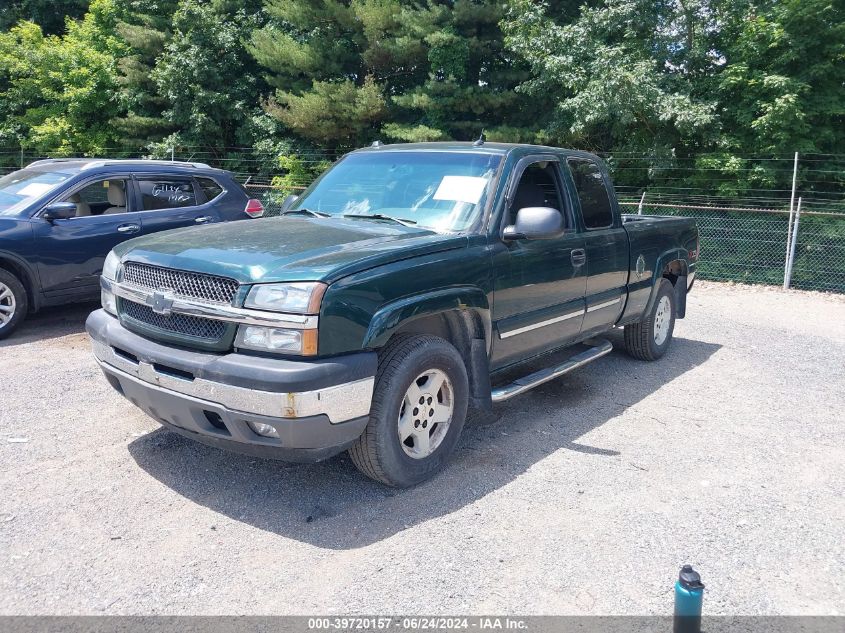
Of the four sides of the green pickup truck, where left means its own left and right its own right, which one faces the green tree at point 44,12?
right

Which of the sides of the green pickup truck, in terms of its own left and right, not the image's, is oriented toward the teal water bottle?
left

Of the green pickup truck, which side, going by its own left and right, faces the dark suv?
right

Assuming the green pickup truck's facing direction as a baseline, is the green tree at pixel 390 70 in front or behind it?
behind

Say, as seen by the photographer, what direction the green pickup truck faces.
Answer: facing the viewer and to the left of the viewer

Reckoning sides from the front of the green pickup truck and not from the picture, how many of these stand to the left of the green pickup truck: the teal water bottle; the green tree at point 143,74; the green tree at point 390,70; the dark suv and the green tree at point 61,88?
1

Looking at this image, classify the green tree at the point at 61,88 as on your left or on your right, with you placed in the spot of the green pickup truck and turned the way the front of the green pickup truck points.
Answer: on your right

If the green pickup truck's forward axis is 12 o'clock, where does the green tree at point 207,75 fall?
The green tree is roughly at 4 o'clock from the green pickup truck.

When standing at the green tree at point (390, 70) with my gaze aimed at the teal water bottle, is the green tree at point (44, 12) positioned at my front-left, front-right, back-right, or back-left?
back-right

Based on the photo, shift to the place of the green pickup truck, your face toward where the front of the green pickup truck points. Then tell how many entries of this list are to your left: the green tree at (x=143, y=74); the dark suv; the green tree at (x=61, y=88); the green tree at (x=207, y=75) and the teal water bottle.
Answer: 1

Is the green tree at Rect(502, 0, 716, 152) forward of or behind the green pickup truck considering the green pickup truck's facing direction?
behind
